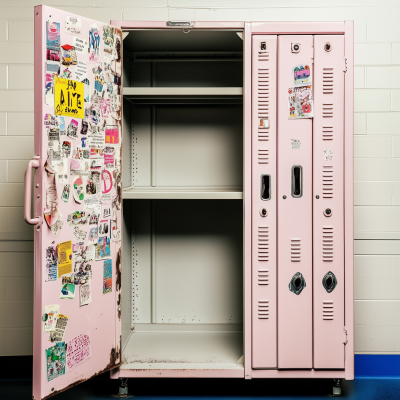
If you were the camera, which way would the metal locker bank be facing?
facing the viewer
